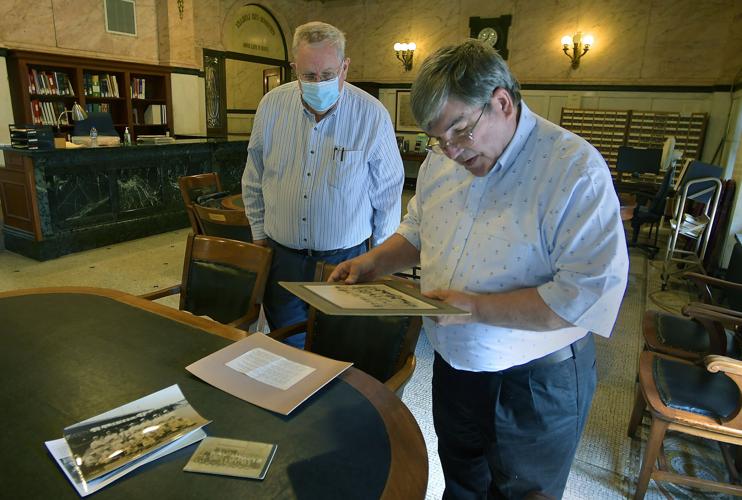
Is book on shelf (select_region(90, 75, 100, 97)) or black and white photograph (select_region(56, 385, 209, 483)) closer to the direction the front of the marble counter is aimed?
the black and white photograph

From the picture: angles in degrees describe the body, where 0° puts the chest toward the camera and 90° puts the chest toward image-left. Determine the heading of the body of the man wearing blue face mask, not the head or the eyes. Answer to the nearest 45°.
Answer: approximately 0°

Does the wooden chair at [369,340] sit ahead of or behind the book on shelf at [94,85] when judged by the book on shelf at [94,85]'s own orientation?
ahead

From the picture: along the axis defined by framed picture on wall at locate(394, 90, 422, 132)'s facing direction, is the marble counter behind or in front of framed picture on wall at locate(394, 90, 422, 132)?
in front

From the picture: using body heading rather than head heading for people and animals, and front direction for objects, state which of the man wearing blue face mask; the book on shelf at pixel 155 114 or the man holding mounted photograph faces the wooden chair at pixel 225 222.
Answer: the book on shelf

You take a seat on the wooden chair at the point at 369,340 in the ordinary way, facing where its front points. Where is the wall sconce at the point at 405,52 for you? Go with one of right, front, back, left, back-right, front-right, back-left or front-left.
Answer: back-right

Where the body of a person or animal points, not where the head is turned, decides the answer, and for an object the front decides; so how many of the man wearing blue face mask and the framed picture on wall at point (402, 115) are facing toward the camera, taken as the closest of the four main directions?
2
